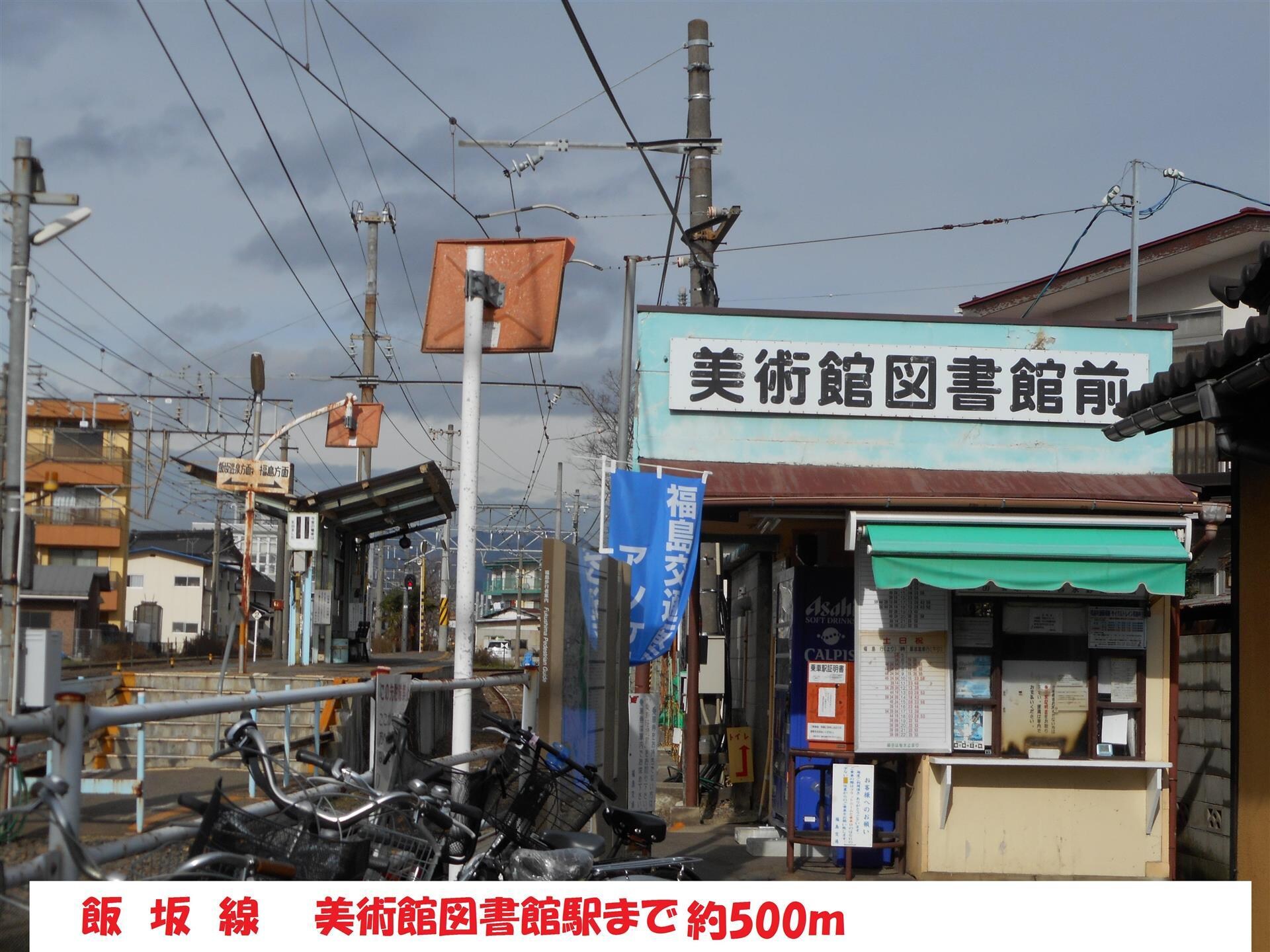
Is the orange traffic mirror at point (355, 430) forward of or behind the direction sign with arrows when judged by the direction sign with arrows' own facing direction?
behind

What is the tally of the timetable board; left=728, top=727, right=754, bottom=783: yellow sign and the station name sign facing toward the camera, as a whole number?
3

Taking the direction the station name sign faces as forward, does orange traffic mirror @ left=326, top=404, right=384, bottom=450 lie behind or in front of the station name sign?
behind

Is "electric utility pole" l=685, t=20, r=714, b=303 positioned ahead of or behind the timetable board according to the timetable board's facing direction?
behind

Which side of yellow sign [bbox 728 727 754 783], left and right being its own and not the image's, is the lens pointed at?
front

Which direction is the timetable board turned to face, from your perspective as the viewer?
facing the viewer

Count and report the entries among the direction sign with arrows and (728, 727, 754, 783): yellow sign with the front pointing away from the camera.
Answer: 0

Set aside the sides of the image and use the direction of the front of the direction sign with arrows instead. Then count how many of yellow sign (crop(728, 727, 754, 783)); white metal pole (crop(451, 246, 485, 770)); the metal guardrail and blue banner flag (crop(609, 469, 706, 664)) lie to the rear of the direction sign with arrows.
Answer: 0

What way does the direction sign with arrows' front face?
toward the camera
